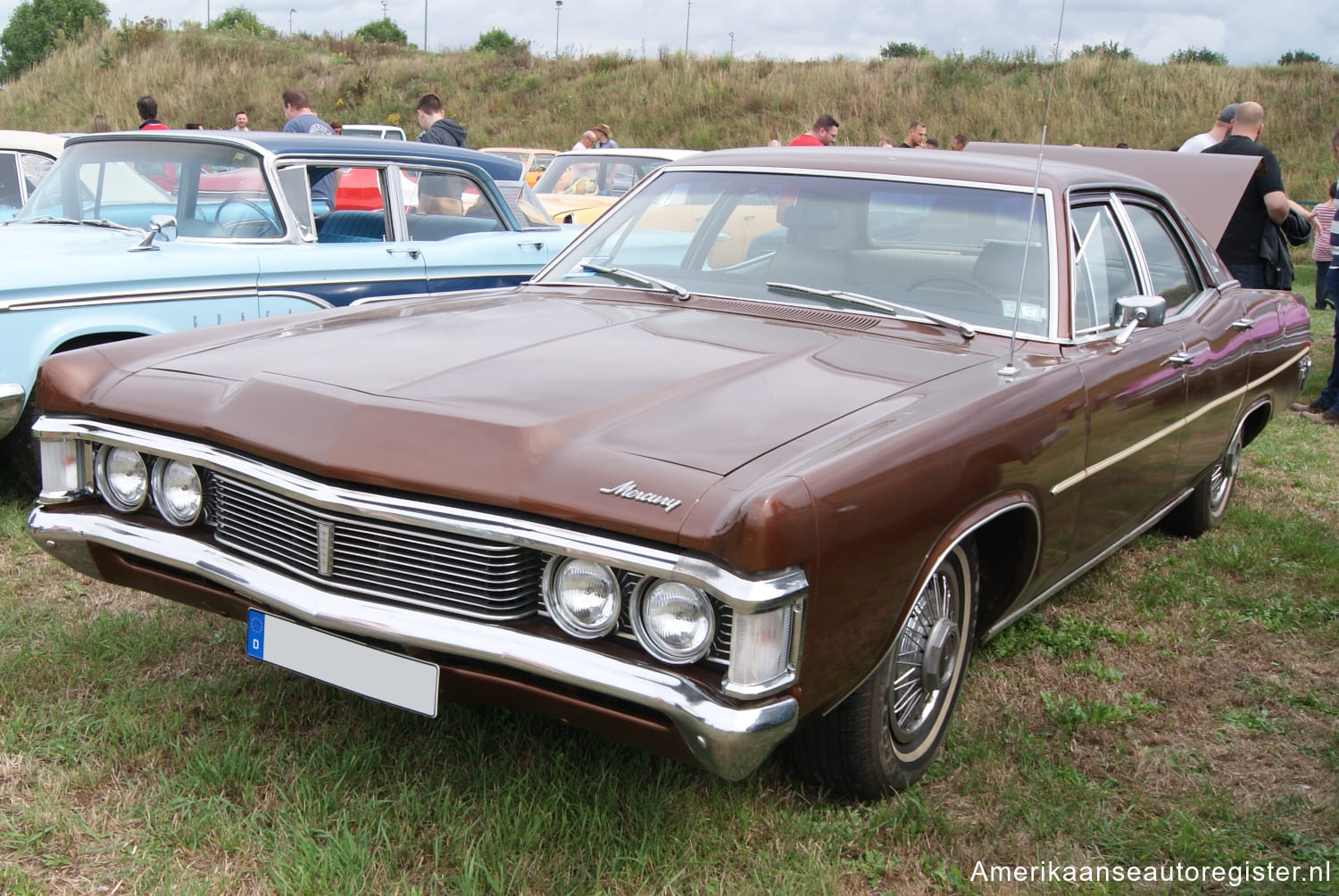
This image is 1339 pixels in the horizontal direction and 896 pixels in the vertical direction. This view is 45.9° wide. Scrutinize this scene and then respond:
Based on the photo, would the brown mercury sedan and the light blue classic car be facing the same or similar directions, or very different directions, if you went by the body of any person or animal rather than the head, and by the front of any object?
same or similar directions

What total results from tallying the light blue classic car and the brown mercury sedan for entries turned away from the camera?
0

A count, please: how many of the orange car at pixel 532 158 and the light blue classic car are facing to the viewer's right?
0

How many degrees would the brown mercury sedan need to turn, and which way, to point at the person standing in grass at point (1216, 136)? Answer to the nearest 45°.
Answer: approximately 180°

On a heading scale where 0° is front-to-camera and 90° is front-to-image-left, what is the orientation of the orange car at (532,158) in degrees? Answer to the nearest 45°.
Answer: approximately 45°

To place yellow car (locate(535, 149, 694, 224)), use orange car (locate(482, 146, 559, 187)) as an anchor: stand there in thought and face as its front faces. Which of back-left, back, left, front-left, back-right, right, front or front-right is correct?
front-left

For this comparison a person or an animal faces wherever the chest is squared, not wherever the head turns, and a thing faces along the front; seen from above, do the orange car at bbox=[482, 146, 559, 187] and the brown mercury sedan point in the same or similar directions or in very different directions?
same or similar directions

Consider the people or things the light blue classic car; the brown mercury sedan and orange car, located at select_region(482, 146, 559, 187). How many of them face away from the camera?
0

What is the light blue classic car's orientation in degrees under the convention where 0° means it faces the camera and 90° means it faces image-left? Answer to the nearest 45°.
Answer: approximately 45°

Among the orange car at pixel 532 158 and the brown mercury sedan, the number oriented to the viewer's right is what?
0
